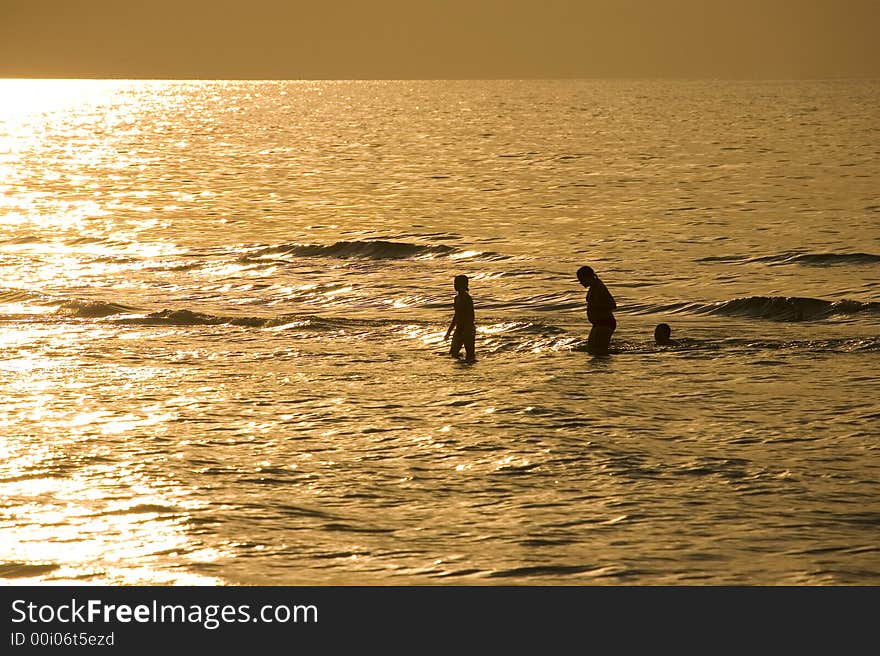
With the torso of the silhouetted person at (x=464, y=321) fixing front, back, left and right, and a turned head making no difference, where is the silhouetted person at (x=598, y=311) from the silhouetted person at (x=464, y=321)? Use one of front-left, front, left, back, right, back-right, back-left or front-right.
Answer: back

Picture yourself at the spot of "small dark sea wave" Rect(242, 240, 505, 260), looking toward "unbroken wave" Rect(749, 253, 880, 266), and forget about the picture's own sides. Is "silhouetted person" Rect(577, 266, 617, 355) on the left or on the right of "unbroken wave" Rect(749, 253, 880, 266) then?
right

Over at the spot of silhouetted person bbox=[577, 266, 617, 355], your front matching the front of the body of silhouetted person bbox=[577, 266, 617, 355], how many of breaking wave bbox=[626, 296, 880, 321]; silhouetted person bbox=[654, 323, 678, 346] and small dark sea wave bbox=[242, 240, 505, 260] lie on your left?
0

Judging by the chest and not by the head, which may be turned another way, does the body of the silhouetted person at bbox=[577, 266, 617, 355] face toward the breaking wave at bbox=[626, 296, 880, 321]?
no

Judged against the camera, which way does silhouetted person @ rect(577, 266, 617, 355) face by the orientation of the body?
to the viewer's left

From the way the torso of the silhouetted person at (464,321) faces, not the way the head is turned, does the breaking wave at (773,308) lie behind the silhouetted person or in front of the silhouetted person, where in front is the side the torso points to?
behind

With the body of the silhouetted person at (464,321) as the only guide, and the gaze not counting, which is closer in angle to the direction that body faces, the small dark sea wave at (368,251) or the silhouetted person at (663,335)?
the small dark sea wave

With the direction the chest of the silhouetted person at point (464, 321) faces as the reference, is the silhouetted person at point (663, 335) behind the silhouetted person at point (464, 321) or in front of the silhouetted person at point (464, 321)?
behind

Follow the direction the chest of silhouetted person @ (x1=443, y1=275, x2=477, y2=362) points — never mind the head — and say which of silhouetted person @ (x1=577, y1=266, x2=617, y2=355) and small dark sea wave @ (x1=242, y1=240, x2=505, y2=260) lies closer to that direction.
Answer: the small dark sea wave

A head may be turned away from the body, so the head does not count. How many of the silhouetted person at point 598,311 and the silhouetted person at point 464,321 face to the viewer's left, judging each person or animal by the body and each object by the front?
2

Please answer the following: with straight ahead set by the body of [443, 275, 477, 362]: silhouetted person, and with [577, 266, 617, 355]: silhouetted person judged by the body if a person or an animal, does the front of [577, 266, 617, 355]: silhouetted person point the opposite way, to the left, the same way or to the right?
the same way

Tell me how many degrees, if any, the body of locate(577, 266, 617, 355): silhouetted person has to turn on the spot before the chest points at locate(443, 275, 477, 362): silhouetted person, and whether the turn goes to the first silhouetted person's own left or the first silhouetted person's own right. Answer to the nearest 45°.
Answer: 0° — they already face them

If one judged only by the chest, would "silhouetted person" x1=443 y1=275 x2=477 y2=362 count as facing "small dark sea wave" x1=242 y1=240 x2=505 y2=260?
no

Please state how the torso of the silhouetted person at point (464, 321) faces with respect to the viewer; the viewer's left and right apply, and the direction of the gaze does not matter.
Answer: facing to the left of the viewer
